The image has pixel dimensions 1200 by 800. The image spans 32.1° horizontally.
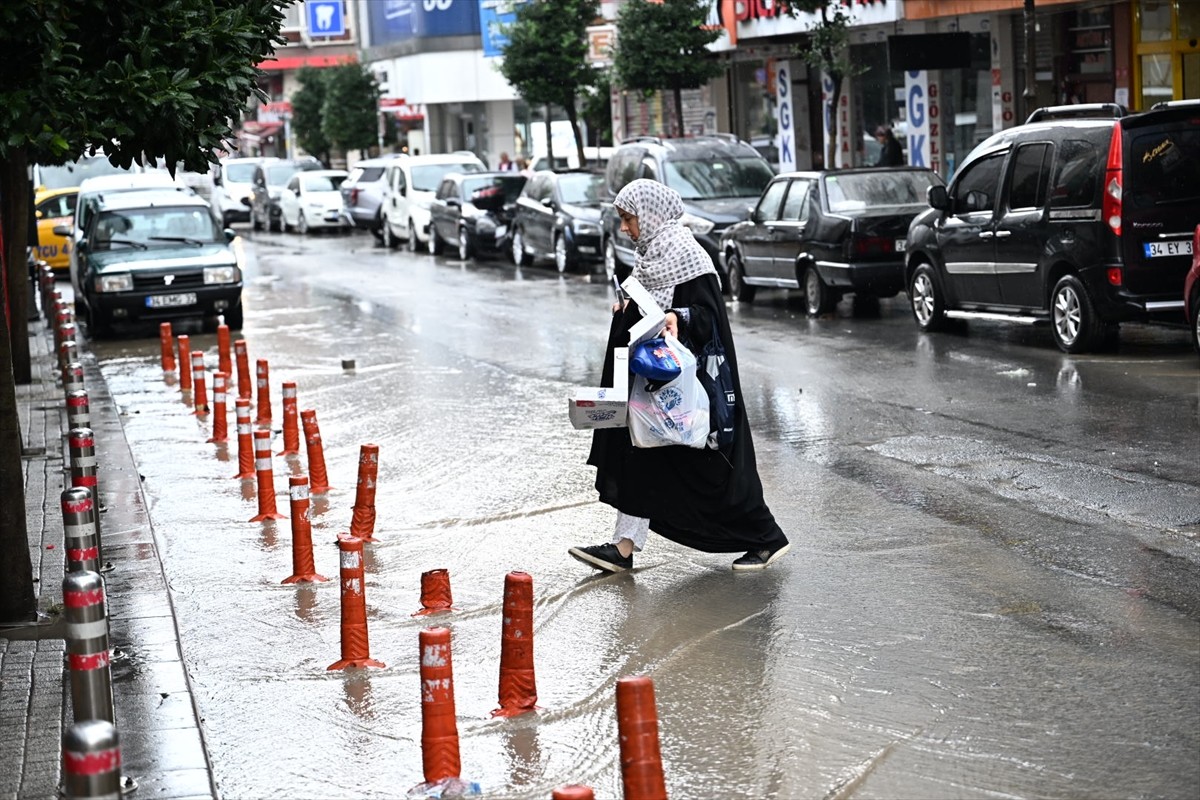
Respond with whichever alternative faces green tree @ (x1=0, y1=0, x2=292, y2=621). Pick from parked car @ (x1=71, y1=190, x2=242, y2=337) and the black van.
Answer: the parked car

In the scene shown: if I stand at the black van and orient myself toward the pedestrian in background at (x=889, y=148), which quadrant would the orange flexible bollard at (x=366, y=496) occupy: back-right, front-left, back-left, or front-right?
back-left

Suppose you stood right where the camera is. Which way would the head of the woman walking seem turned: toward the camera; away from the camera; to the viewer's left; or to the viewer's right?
to the viewer's left

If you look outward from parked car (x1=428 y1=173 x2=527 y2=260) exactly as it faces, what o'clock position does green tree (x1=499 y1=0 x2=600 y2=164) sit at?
The green tree is roughly at 8 o'clock from the parked car.

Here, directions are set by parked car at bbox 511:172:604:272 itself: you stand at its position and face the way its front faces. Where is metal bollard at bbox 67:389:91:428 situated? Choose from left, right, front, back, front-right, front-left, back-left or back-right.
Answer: front-right

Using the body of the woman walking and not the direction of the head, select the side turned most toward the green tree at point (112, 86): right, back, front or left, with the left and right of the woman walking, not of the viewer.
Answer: front

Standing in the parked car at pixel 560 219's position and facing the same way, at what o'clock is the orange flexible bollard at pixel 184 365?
The orange flexible bollard is roughly at 2 o'clock from the parked car.

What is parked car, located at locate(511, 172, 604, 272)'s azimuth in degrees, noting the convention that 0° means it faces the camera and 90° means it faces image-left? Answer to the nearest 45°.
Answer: approximately 315°

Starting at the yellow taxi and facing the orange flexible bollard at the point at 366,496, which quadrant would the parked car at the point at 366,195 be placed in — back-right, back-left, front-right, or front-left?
back-left

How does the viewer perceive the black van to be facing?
facing away from the viewer and to the left of the viewer

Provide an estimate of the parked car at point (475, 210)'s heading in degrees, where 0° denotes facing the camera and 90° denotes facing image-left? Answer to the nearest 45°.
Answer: approximately 315°

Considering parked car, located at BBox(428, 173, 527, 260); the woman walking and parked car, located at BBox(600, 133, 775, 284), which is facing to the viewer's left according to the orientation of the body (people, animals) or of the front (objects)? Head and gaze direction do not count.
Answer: the woman walking

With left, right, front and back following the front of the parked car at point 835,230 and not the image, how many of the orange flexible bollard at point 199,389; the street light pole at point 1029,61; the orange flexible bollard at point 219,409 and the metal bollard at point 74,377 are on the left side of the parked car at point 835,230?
3

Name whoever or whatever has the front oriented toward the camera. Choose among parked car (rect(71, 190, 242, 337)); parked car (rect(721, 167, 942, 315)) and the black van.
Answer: parked car (rect(71, 190, 242, 337))

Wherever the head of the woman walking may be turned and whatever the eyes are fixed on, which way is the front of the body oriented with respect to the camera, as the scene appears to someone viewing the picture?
to the viewer's left
